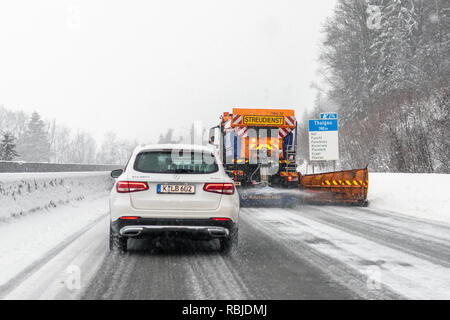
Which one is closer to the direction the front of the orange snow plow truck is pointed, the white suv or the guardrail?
the guardrail

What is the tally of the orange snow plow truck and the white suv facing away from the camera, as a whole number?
2

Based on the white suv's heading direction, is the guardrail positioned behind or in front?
in front

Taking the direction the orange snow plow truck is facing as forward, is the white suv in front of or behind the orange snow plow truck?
behind

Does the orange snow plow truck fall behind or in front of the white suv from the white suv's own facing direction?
in front

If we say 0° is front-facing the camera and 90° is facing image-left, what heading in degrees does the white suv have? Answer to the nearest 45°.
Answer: approximately 180°

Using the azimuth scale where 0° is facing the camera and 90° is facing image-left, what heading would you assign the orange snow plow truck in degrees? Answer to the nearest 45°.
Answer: approximately 180°
